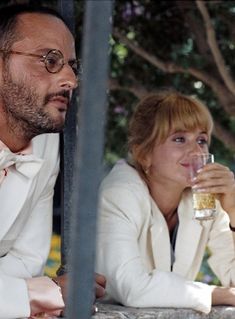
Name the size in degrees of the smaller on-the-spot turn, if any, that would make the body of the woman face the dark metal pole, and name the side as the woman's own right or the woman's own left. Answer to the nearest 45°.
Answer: approximately 90° to the woman's own right

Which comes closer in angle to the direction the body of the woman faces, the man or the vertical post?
the vertical post

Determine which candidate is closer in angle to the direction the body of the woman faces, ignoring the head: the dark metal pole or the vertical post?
the vertical post

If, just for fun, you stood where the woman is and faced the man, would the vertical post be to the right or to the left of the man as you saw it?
left

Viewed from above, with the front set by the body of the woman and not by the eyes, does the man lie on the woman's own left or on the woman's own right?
on the woman's own right

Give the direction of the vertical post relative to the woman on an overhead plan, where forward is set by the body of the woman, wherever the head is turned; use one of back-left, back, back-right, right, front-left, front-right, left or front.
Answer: front-right
